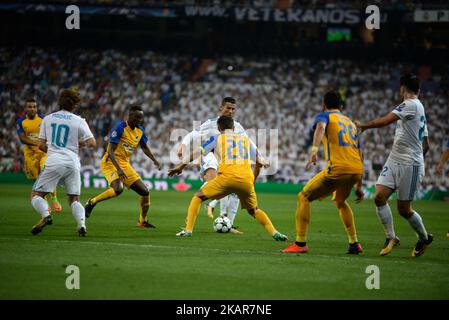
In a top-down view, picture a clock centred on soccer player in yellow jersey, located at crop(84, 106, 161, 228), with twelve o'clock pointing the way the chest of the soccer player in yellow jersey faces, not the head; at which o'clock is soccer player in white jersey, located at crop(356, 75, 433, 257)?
The soccer player in white jersey is roughly at 12 o'clock from the soccer player in yellow jersey.

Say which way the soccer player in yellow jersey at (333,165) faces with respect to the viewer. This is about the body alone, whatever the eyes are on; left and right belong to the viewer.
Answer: facing away from the viewer and to the left of the viewer

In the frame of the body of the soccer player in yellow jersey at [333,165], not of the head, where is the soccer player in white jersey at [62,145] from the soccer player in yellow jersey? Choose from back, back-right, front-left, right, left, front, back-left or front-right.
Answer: front-left

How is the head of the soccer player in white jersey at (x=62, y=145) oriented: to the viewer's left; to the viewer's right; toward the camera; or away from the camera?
away from the camera

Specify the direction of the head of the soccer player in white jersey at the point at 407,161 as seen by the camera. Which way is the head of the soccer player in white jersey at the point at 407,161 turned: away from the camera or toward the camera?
away from the camera

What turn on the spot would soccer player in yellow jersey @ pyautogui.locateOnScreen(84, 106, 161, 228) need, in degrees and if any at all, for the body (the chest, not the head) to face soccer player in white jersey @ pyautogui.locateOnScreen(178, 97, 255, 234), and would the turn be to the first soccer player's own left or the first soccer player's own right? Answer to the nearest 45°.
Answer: approximately 45° to the first soccer player's own left

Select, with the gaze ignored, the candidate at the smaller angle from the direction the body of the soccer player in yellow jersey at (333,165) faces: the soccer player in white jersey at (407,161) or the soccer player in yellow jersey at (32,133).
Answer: the soccer player in yellow jersey

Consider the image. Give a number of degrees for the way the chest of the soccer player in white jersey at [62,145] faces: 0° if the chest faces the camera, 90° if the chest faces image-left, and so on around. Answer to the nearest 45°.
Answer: approximately 180°

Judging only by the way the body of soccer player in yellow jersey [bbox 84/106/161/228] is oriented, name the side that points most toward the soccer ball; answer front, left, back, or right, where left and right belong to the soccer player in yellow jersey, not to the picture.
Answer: front

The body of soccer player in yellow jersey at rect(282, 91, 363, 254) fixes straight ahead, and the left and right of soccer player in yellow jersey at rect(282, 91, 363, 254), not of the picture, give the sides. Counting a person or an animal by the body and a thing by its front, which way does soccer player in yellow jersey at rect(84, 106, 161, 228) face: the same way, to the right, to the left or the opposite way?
the opposite way

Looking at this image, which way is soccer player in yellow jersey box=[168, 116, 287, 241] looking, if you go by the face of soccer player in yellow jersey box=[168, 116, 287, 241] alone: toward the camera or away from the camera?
away from the camera

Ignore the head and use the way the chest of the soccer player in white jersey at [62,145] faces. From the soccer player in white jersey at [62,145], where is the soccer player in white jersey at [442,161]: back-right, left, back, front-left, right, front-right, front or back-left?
right

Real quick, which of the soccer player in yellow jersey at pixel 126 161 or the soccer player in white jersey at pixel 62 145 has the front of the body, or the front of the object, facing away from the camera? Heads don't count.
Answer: the soccer player in white jersey

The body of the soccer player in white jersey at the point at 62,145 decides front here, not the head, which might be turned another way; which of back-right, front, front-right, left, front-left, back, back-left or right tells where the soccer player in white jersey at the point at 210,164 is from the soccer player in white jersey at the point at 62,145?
front-right

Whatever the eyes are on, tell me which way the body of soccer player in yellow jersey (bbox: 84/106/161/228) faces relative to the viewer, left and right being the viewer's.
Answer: facing the viewer and to the right of the viewer

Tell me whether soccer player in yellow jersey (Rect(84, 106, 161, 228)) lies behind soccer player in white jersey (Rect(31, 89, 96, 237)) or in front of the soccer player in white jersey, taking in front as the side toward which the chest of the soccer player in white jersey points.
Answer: in front
